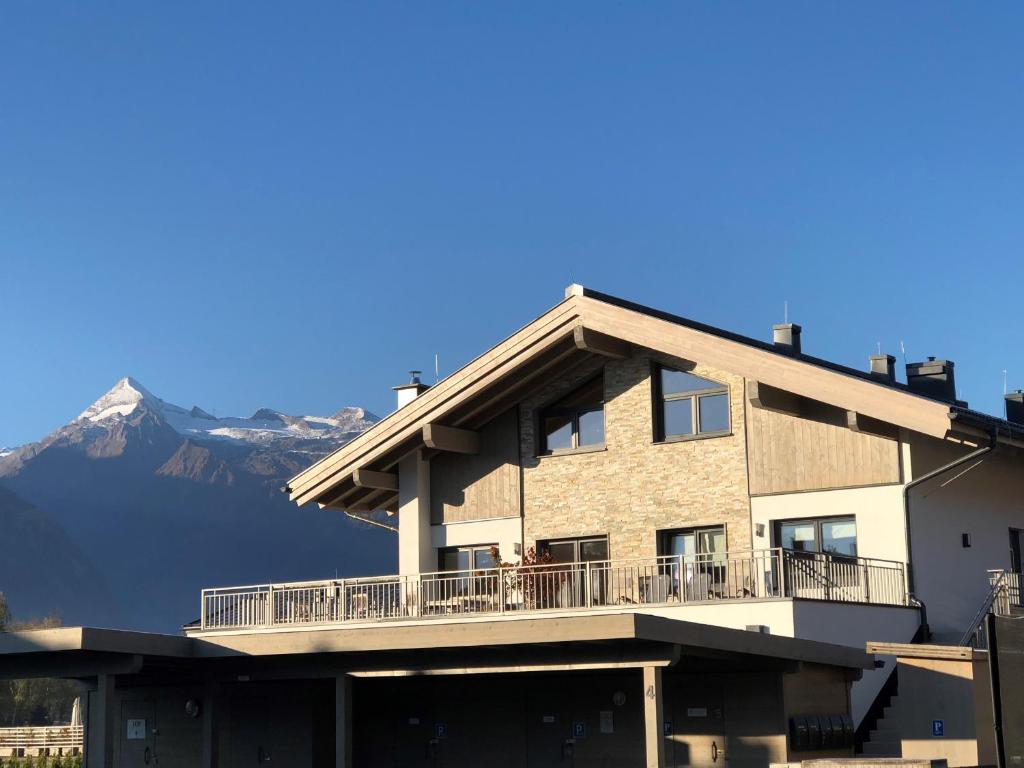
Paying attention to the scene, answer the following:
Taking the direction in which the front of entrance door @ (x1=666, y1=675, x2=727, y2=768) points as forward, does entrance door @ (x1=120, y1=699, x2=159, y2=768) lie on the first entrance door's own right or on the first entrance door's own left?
on the first entrance door's own right

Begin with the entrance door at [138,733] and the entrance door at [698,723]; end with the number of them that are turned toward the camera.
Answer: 2

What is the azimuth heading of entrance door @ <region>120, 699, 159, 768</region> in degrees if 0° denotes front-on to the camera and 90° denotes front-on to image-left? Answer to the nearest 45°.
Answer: approximately 0°

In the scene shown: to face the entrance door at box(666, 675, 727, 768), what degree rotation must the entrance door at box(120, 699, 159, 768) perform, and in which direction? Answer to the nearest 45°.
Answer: approximately 45° to its left

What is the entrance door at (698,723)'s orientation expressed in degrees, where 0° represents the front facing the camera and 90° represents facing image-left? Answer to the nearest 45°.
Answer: approximately 0°
